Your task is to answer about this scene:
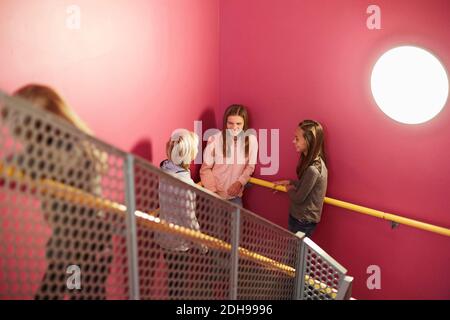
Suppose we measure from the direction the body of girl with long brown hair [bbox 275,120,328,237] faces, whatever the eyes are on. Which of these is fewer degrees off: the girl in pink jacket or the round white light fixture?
the girl in pink jacket

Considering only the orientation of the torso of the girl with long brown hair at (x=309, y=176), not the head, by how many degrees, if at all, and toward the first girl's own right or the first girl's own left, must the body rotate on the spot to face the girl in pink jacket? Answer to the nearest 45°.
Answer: approximately 45° to the first girl's own right

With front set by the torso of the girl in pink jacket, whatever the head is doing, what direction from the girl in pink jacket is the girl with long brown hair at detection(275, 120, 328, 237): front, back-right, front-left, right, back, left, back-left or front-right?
front-left

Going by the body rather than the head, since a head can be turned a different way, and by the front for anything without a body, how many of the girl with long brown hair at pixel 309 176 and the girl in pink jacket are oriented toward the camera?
1

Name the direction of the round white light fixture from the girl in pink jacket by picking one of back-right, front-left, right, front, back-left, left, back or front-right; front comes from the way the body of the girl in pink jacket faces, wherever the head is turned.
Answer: front-left

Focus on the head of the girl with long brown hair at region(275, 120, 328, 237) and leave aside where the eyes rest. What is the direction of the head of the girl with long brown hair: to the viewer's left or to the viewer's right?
to the viewer's left

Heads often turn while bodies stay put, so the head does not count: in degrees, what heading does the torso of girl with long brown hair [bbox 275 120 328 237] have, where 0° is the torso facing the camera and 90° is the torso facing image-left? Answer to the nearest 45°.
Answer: approximately 90°

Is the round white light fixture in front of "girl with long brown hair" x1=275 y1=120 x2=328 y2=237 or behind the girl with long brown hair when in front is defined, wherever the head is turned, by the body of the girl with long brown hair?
behind

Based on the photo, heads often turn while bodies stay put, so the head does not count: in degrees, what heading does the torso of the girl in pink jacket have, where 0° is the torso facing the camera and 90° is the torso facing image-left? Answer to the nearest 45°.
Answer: approximately 0°

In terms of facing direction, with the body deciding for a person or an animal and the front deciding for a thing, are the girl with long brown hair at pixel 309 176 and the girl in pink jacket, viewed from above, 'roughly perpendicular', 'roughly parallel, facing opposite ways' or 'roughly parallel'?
roughly perpendicular
